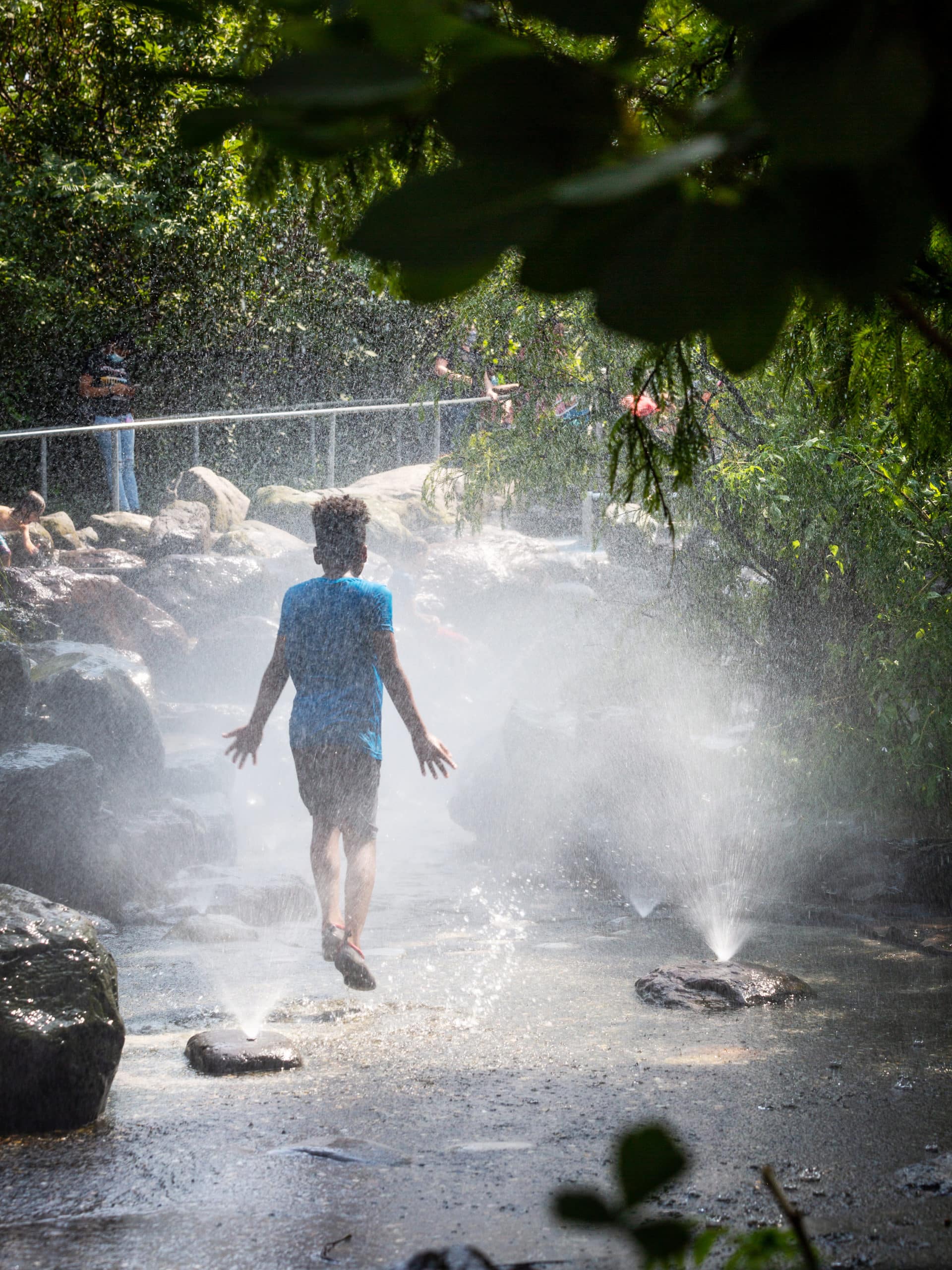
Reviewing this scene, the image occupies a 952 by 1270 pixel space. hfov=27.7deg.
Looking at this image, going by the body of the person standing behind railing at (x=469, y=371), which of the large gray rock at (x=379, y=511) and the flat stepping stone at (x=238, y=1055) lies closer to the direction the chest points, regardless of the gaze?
the flat stepping stone

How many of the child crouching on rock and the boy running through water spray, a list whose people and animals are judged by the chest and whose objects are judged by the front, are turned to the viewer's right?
1

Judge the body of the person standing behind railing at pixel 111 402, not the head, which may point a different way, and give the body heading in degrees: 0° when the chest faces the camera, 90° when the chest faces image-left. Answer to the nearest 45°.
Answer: approximately 315°

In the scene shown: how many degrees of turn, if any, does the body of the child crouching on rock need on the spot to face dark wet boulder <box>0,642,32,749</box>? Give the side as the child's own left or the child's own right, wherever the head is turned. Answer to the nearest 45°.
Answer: approximately 90° to the child's own right

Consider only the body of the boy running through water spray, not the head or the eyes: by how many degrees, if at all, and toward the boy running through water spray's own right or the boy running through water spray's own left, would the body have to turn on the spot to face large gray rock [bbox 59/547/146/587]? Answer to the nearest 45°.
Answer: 0° — they already face it

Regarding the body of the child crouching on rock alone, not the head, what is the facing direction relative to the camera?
to the viewer's right

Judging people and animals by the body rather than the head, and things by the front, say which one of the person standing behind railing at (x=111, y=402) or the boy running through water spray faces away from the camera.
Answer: the boy running through water spray

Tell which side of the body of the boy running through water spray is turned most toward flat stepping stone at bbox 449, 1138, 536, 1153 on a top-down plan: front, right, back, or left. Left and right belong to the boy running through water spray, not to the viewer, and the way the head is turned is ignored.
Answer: back

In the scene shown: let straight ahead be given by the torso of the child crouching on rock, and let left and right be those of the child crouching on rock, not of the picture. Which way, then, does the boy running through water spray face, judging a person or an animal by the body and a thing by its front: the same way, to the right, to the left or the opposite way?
to the left

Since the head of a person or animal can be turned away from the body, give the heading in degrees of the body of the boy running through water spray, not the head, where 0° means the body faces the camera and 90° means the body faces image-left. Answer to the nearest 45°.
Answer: approximately 180°
